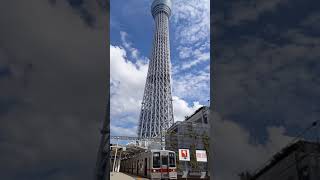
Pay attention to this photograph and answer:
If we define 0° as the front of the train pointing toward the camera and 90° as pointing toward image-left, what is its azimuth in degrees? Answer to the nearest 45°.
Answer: approximately 315°
